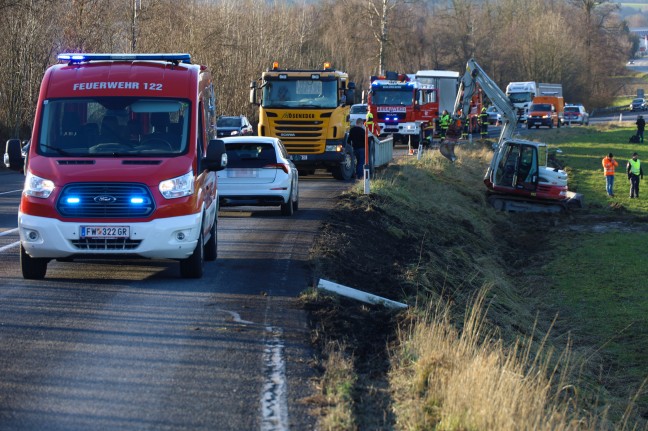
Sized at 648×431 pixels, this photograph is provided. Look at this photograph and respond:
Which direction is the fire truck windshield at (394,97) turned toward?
toward the camera

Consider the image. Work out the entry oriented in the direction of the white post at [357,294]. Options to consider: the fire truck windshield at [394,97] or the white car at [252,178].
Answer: the fire truck windshield

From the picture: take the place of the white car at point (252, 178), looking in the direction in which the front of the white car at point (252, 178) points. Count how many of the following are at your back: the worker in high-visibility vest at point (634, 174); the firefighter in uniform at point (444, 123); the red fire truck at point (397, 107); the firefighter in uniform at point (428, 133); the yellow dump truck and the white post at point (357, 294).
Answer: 1

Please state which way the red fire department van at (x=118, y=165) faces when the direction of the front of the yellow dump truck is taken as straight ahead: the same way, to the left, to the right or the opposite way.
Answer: the same way

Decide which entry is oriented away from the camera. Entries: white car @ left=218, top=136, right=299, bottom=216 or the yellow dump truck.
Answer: the white car

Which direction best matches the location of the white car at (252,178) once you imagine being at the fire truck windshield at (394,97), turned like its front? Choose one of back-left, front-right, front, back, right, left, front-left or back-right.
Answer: front

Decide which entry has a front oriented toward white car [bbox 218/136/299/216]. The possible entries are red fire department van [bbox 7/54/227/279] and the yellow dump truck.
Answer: the yellow dump truck

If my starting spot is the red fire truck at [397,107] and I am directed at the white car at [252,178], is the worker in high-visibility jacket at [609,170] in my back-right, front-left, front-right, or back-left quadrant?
front-left

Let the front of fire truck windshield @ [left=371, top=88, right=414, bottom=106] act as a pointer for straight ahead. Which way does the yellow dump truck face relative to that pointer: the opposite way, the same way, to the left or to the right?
the same way

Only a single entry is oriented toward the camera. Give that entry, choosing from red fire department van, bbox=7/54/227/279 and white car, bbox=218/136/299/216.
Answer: the red fire department van

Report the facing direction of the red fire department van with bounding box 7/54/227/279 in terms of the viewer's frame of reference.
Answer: facing the viewer

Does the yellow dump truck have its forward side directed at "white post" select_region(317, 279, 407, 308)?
yes

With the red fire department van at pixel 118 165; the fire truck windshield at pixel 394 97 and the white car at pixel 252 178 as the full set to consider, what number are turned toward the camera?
2

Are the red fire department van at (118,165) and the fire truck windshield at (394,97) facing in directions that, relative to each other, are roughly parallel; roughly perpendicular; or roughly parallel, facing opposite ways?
roughly parallel

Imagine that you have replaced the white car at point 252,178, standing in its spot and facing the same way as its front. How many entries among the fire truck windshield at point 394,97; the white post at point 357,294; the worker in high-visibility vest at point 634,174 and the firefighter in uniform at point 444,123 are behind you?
1

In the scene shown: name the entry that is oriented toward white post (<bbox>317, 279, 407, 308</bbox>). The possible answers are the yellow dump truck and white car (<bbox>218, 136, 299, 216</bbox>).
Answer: the yellow dump truck

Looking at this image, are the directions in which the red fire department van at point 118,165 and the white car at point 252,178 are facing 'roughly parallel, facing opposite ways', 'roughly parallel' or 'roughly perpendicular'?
roughly parallel, facing opposite ways

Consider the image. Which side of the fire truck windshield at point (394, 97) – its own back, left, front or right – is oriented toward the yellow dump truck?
front

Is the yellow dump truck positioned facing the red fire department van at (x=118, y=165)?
yes

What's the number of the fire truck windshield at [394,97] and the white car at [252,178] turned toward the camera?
1
